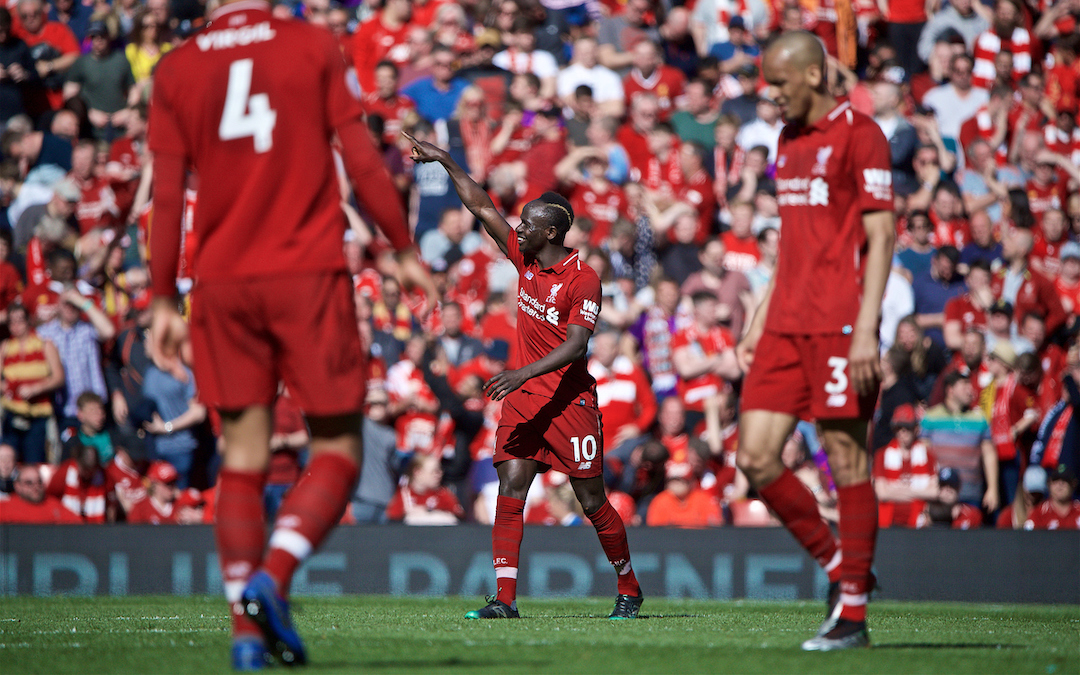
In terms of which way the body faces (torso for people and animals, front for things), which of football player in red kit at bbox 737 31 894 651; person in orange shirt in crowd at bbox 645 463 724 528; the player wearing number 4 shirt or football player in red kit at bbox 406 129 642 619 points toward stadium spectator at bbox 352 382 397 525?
the player wearing number 4 shirt

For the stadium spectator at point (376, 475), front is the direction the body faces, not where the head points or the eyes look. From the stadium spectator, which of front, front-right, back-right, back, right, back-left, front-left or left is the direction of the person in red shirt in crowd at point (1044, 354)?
left

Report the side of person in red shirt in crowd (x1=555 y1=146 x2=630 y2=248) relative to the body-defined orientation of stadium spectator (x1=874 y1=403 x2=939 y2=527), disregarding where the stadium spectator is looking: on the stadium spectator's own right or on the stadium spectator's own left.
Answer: on the stadium spectator's own right

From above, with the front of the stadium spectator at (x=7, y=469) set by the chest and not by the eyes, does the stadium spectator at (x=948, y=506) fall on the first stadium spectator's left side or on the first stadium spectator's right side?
on the first stadium spectator's left side

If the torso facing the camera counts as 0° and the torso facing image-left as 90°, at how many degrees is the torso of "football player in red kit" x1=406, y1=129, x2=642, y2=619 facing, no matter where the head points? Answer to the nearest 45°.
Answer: approximately 45°

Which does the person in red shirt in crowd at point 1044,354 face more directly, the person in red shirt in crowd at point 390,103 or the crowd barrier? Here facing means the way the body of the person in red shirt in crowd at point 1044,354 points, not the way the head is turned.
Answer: the crowd barrier

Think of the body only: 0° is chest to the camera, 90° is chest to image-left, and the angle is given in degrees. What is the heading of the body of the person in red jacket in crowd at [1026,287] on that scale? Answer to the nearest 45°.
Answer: approximately 45°

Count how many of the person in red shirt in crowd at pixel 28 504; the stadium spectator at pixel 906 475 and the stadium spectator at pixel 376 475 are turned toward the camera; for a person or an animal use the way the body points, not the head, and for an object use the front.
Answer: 3

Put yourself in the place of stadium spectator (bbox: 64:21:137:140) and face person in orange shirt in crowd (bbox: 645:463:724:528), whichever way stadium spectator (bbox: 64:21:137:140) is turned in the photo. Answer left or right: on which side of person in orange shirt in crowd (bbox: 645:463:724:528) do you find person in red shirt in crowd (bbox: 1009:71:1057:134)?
left

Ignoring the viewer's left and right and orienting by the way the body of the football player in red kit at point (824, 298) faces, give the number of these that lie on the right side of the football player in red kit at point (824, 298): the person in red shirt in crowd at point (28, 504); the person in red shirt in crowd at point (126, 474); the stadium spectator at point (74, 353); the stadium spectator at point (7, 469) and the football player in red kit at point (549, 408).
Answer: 5
